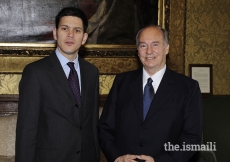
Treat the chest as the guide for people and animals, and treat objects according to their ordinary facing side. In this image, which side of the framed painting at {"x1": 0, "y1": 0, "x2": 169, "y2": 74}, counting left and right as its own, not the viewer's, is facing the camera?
front

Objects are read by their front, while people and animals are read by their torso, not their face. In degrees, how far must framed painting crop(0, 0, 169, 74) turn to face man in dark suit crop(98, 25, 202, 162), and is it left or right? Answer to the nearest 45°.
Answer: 0° — it already faces them

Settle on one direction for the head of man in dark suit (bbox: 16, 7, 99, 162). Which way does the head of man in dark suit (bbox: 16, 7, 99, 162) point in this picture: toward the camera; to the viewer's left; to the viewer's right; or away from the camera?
toward the camera

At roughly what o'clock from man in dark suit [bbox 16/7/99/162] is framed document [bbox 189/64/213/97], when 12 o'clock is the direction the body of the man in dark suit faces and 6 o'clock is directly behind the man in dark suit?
The framed document is roughly at 9 o'clock from the man in dark suit.

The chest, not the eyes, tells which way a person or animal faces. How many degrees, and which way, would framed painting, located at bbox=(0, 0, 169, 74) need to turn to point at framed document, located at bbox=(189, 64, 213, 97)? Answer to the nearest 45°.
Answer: approximately 90° to its left

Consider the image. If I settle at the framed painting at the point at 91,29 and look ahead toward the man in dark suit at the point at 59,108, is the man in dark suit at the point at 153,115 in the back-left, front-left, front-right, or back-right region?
front-left

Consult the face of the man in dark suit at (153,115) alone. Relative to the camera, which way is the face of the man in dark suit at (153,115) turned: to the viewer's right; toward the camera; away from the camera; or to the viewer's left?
toward the camera

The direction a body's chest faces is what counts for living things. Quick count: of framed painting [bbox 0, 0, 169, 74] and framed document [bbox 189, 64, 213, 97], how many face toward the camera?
2

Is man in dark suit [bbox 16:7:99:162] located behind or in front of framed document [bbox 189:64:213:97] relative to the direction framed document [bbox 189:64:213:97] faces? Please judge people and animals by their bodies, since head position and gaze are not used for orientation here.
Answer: in front

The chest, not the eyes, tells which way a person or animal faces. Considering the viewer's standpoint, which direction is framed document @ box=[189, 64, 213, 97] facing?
facing the viewer

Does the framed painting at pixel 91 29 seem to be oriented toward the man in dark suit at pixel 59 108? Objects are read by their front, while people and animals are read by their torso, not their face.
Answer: yes

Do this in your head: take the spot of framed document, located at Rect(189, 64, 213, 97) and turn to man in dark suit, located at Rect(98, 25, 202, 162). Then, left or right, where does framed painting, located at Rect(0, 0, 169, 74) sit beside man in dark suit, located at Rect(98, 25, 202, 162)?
right

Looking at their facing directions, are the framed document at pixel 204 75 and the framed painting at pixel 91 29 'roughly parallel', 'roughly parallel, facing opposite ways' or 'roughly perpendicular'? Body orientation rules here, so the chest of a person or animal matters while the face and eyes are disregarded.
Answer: roughly parallel

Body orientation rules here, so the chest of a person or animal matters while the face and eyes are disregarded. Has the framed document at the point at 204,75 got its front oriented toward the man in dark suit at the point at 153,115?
yes
